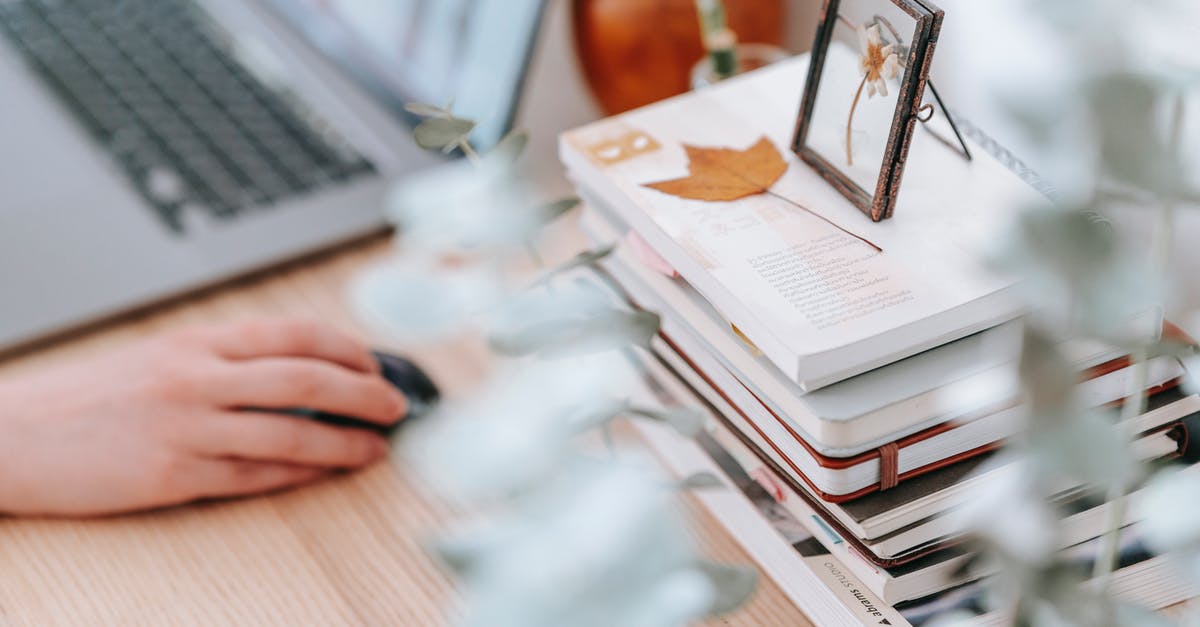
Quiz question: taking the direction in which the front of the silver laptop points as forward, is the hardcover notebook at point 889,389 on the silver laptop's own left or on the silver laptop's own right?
on the silver laptop's own left

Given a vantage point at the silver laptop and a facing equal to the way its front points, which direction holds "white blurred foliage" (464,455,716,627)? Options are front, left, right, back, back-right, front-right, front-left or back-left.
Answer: front-left

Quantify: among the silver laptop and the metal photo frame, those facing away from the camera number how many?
0

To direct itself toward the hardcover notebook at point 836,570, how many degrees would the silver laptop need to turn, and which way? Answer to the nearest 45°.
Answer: approximately 90° to its left

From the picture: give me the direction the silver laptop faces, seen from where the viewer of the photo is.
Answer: facing the viewer and to the left of the viewer
